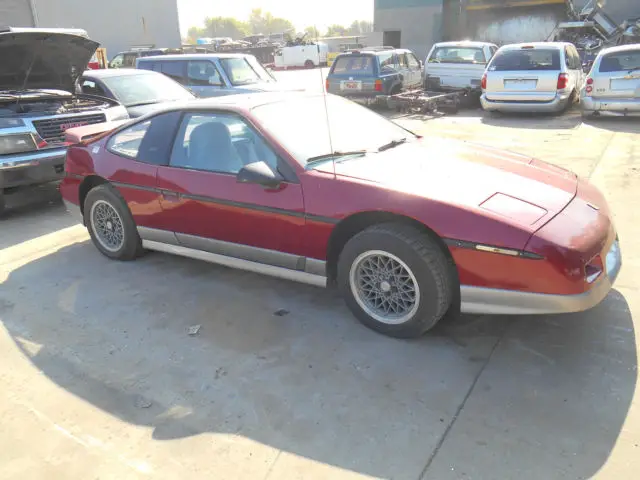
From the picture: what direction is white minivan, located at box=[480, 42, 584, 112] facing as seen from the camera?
away from the camera

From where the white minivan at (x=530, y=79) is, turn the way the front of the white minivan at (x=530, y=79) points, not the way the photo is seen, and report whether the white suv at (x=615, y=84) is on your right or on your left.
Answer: on your right

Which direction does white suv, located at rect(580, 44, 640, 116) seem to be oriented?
away from the camera

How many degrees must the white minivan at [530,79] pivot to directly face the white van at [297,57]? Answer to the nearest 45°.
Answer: approximately 45° to its left

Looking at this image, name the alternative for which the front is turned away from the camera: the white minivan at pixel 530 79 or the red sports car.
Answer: the white minivan

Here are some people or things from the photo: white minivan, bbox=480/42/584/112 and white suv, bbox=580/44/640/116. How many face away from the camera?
2

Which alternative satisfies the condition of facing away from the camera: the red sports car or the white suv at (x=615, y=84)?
the white suv

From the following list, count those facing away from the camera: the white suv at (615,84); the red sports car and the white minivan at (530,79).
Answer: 2

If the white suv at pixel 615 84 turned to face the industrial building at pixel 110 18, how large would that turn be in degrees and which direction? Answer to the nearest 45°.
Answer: approximately 45° to its left

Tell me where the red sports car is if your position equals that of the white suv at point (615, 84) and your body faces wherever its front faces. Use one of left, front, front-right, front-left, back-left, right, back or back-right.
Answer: back

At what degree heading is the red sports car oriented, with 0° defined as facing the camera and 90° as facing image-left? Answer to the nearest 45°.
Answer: approximately 315°

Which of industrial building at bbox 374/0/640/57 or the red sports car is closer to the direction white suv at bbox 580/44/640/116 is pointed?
the industrial building

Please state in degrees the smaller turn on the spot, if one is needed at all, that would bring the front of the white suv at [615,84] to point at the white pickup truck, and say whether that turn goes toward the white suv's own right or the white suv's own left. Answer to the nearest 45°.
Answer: approximately 45° to the white suv's own left

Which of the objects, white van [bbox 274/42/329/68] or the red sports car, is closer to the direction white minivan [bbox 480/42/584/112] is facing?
the white van
